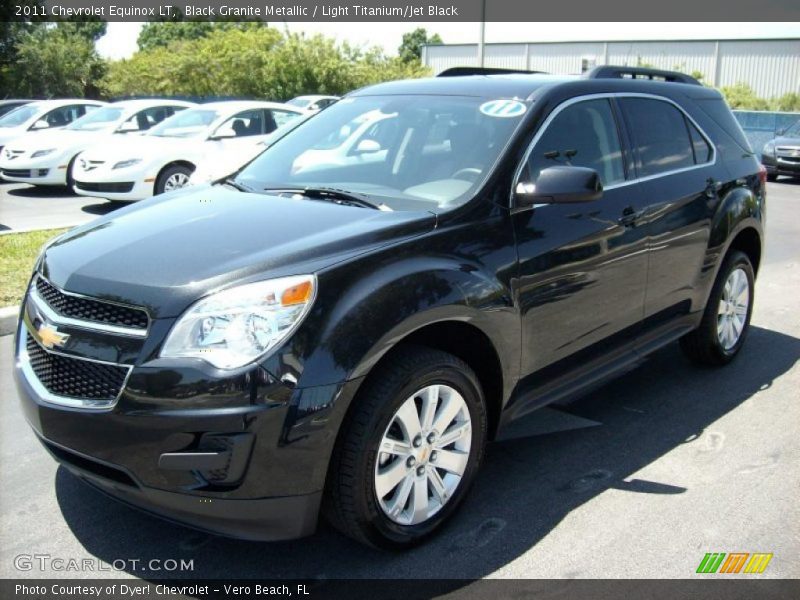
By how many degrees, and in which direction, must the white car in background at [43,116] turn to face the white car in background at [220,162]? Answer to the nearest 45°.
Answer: approximately 45° to its left

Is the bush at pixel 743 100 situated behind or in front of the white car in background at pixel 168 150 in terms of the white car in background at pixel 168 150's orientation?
behind

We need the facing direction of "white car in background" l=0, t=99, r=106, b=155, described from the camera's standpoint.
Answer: facing the viewer and to the left of the viewer

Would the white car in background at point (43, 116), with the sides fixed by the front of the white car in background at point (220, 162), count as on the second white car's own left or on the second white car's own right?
on the second white car's own right

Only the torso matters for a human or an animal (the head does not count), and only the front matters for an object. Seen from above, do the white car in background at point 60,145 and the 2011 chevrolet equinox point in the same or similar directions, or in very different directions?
same or similar directions

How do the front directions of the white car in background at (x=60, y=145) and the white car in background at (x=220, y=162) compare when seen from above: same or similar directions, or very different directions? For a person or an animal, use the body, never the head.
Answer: same or similar directions

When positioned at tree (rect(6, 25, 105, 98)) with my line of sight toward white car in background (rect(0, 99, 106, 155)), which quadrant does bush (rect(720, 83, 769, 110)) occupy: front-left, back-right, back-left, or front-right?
front-left

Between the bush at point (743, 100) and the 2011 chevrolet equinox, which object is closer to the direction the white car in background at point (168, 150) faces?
the 2011 chevrolet equinox

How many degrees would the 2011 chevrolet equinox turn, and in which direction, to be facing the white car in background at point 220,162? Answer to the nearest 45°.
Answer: approximately 135° to its right

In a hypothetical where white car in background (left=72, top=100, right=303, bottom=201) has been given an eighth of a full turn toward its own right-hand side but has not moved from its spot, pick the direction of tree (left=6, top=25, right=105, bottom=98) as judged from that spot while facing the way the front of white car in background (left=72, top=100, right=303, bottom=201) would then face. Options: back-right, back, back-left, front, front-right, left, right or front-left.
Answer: right

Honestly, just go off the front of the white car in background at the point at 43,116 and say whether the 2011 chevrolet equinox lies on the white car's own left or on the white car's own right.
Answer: on the white car's own left
